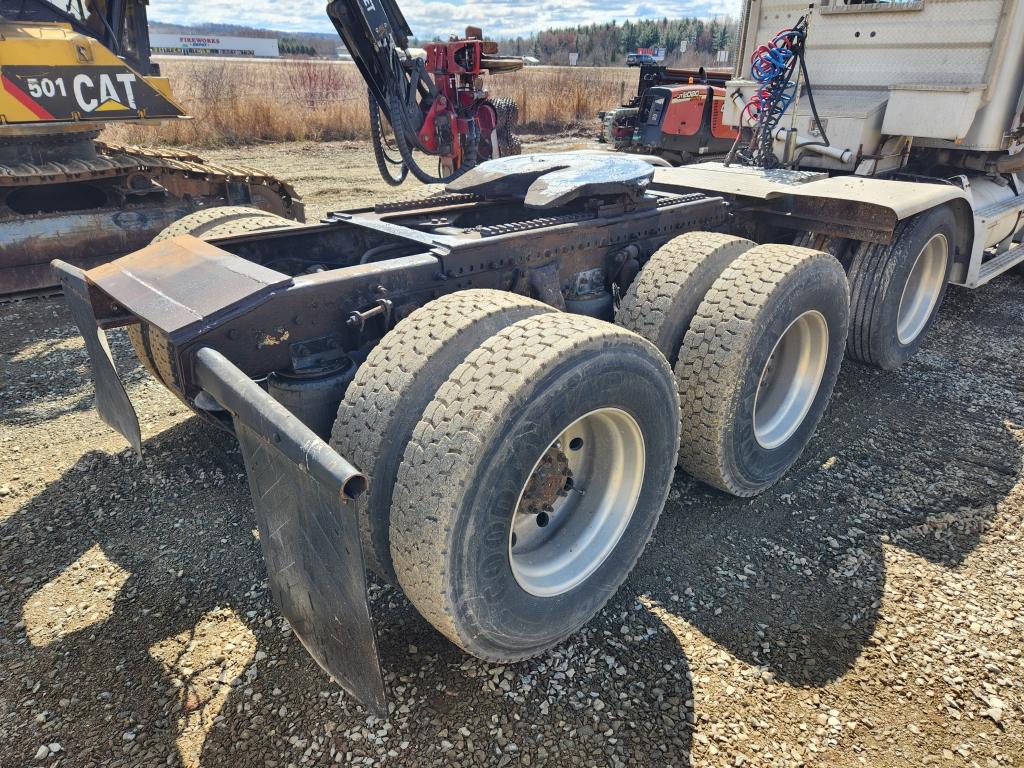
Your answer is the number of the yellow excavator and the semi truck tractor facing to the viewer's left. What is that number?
0

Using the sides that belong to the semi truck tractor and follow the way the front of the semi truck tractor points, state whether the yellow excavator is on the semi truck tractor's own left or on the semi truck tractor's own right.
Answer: on the semi truck tractor's own left

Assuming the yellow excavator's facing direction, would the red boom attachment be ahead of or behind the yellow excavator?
ahead

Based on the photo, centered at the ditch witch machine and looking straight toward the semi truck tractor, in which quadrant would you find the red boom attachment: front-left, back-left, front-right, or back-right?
front-right

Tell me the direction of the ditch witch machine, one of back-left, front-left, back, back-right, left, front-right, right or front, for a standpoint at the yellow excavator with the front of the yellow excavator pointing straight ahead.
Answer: front

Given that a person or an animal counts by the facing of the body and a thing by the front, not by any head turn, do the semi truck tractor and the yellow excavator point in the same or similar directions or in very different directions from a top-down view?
same or similar directions

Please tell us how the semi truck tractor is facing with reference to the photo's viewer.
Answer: facing away from the viewer and to the right of the viewer

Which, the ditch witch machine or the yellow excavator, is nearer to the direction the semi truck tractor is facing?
the ditch witch machine

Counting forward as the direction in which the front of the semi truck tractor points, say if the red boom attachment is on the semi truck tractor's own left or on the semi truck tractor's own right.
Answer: on the semi truck tractor's own left

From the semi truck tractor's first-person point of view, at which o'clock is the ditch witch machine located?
The ditch witch machine is roughly at 11 o'clock from the semi truck tractor.
